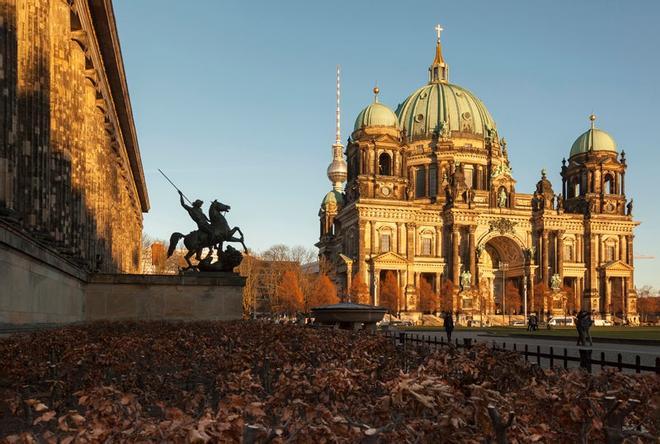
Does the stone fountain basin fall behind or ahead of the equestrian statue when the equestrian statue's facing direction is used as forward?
ahead

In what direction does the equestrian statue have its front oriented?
to the viewer's right
